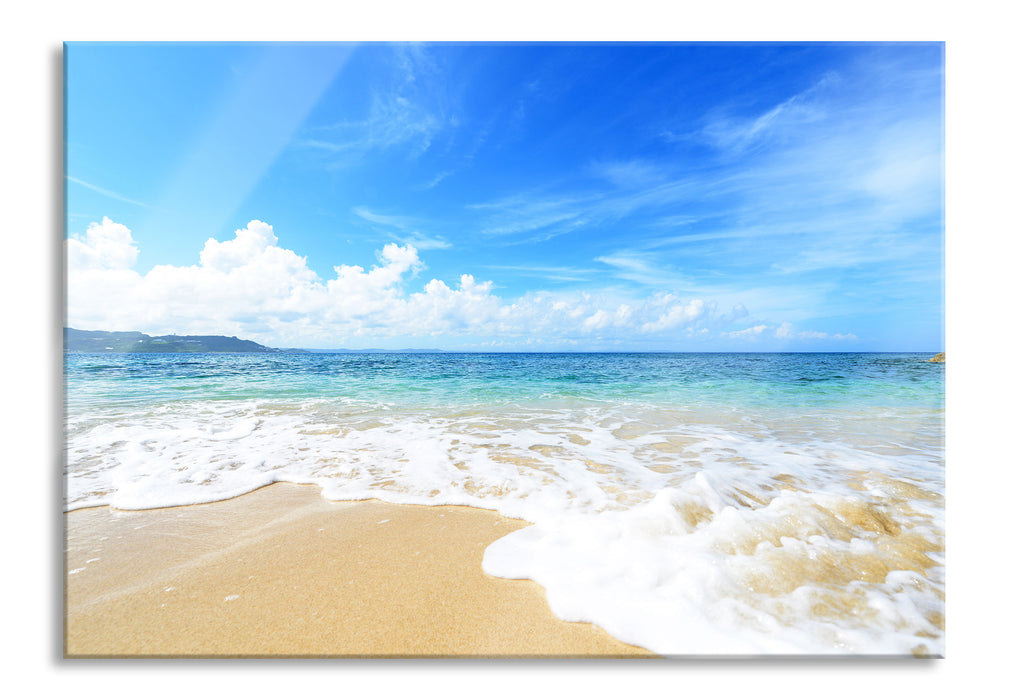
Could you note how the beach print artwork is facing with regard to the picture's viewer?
facing the viewer
